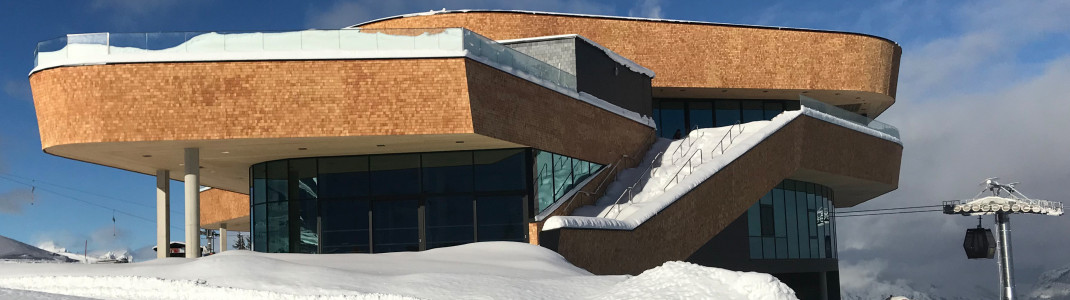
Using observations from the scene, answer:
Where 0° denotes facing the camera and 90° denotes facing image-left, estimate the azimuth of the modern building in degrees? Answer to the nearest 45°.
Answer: approximately 0°
